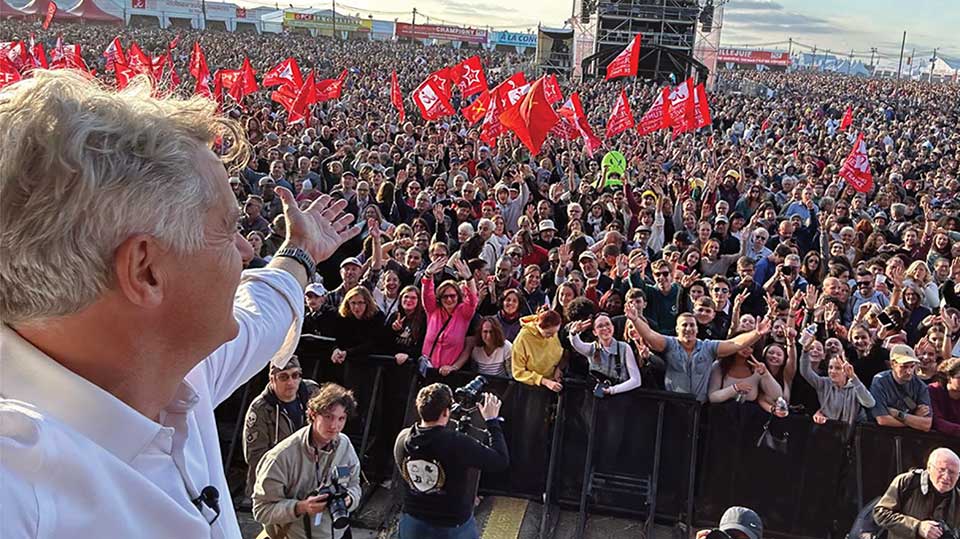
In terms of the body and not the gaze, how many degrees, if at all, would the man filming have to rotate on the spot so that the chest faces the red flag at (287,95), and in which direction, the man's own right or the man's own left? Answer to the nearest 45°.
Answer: approximately 45° to the man's own left

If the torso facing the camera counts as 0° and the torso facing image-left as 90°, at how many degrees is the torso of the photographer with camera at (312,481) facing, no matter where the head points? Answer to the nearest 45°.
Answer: approximately 315°

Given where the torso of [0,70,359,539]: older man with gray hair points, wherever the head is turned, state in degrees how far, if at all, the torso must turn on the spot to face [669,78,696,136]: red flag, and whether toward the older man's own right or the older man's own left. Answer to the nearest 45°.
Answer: approximately 45° to the older man's own left

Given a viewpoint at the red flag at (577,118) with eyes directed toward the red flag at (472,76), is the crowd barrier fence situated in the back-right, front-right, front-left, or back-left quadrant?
back-left

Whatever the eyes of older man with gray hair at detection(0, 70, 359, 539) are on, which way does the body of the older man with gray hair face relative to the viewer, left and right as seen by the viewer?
facing to the right of the viewer

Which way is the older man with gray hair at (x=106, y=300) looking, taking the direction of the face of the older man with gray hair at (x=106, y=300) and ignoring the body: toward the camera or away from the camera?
away from the camera

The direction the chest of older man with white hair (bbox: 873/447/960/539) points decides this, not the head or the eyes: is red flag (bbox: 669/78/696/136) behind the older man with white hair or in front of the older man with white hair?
behind
